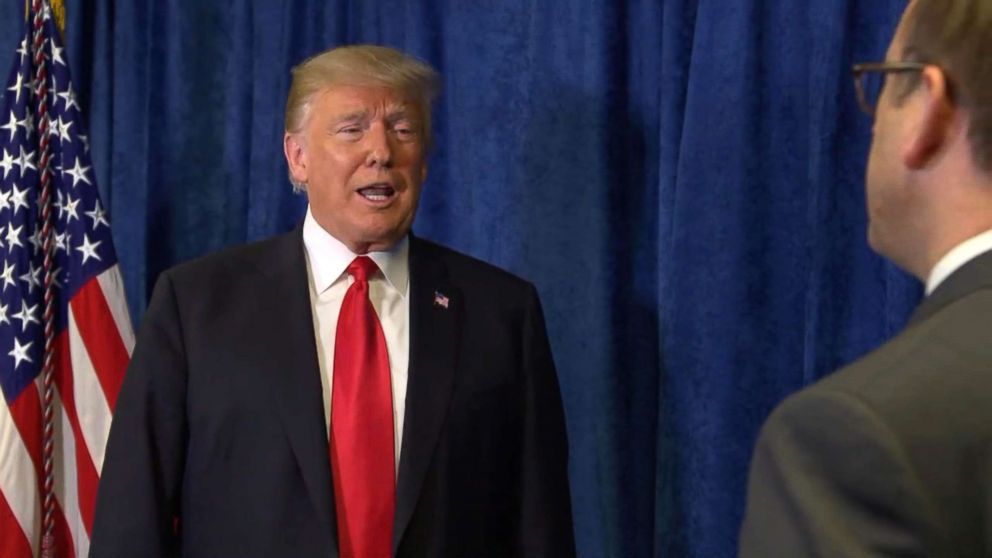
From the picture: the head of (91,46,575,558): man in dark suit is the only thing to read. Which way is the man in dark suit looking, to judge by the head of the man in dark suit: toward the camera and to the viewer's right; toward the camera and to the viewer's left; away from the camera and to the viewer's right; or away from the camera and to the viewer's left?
toward the camera and to the viewer's right

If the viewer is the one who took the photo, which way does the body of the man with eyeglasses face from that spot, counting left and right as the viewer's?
facing away from the viewer and to the left of the viewer

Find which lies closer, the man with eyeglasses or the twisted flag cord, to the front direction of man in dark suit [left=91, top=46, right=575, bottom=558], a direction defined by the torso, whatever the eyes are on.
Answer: the man with eyeglasses

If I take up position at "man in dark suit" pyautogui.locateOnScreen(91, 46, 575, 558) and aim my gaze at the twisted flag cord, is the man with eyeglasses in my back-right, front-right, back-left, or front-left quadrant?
back-left

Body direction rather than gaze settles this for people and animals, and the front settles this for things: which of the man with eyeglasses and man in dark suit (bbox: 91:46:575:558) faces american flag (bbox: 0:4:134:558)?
the man with eyeglasses

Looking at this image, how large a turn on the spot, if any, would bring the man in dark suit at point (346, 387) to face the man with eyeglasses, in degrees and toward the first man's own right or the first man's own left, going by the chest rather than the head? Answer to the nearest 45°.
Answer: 0° — they already face them

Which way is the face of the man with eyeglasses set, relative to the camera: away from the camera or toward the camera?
away from the camera

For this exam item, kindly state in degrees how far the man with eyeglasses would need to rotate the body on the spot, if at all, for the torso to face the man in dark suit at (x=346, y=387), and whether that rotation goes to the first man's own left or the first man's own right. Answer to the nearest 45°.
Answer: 0° — they already face them

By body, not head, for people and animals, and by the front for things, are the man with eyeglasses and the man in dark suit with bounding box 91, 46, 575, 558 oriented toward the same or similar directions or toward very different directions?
very different directions

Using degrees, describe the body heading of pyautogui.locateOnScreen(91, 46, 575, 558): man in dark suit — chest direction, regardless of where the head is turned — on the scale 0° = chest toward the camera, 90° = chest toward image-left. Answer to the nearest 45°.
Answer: approximately 0°

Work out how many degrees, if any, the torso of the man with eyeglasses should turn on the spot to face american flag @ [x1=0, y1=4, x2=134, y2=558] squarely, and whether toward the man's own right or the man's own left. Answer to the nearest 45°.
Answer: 0° — they already face it

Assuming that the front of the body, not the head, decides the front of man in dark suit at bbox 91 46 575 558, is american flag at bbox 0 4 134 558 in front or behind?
behind

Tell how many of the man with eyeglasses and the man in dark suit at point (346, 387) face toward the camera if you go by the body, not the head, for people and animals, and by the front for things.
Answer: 1
